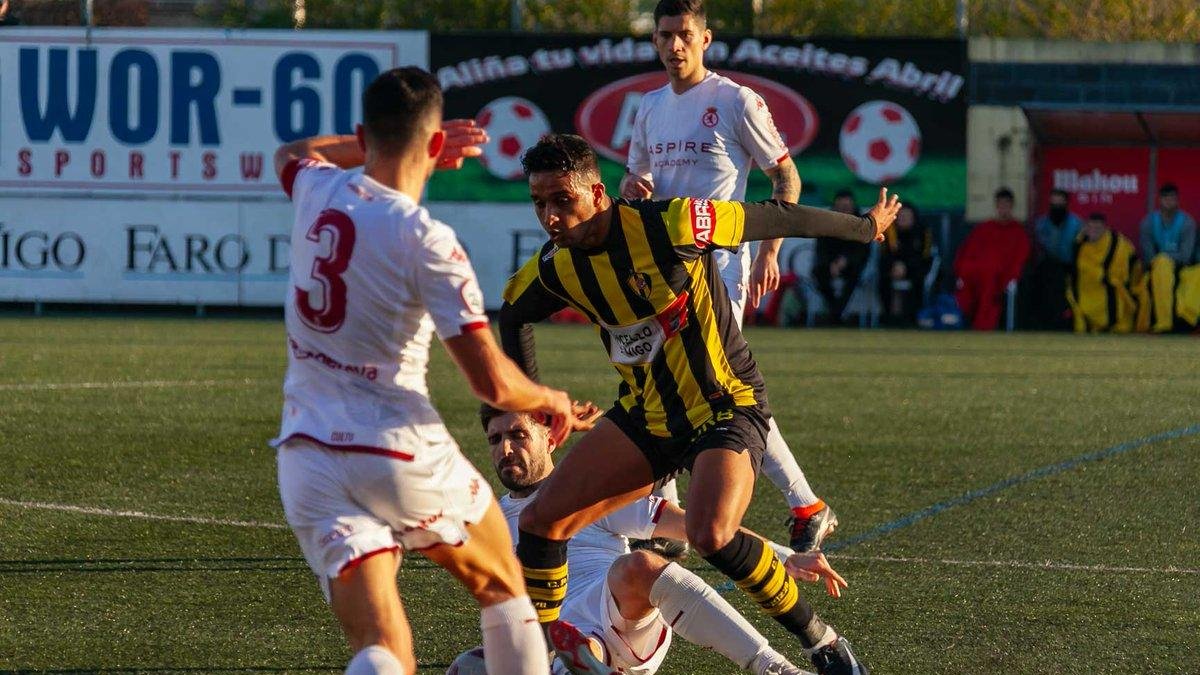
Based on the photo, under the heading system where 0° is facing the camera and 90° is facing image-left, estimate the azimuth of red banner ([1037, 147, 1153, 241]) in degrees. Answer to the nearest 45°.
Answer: approximately 0°

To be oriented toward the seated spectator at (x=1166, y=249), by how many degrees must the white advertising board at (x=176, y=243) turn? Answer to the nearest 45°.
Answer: approximately 90° to its left

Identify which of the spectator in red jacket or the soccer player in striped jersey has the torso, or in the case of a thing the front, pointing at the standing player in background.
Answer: the spectator in red jacket

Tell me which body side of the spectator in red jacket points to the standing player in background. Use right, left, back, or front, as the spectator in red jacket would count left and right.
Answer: front

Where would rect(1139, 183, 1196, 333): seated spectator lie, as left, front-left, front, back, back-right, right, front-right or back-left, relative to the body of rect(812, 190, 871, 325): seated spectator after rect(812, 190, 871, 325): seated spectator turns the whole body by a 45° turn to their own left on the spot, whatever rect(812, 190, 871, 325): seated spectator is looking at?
front-left

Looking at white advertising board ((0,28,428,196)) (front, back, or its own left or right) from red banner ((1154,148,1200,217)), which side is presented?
left

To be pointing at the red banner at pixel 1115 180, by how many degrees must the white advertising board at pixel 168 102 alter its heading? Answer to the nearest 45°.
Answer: approximately 90° to its left

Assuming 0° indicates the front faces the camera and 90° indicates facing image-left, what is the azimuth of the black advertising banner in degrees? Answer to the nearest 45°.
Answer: approximately 0°

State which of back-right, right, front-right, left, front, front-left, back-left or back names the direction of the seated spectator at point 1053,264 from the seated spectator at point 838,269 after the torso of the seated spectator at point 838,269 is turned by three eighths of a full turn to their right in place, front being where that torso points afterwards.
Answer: back-right

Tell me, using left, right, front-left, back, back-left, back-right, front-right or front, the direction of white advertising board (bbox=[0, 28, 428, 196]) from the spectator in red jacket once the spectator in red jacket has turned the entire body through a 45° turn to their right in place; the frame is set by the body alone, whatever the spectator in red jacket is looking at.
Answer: front-right
